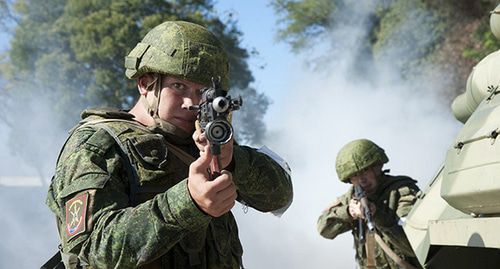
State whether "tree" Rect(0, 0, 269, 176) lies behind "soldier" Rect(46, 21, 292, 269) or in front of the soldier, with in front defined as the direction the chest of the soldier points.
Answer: behind

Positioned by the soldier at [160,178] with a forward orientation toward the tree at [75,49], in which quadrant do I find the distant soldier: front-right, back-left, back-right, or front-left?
front-right

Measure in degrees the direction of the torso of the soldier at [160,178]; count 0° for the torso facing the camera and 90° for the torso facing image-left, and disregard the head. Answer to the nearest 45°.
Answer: approximately 315°

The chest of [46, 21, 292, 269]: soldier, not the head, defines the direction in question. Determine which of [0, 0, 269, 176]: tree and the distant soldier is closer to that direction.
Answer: the distant soldier

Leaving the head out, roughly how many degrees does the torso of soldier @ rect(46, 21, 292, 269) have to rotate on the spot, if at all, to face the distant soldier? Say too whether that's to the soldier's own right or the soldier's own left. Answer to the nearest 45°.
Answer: approximately 90° to the soldier's own left
